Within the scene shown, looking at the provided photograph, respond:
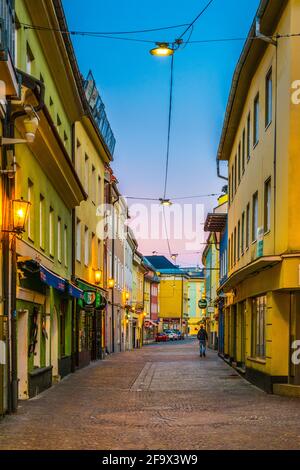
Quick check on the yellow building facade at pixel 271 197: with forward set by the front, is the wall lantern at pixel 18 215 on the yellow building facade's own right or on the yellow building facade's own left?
on the yellow building facade's own left

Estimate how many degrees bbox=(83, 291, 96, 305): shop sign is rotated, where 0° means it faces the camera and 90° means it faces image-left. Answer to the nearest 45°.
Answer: approximately 0°

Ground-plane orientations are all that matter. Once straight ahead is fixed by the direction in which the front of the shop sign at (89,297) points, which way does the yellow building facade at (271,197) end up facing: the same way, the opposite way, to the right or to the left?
to the right

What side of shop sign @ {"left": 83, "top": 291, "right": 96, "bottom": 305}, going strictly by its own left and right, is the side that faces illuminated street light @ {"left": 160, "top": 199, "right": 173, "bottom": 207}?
back

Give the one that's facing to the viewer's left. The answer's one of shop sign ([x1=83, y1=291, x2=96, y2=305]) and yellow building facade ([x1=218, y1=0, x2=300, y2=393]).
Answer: the yellow building facade

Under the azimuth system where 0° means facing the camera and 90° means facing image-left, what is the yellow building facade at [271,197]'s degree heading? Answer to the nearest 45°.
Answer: approximately 90°

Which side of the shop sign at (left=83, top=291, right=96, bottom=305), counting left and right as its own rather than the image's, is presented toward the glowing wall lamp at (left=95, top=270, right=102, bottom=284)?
back

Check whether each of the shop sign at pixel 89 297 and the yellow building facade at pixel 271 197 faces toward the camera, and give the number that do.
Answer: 1
